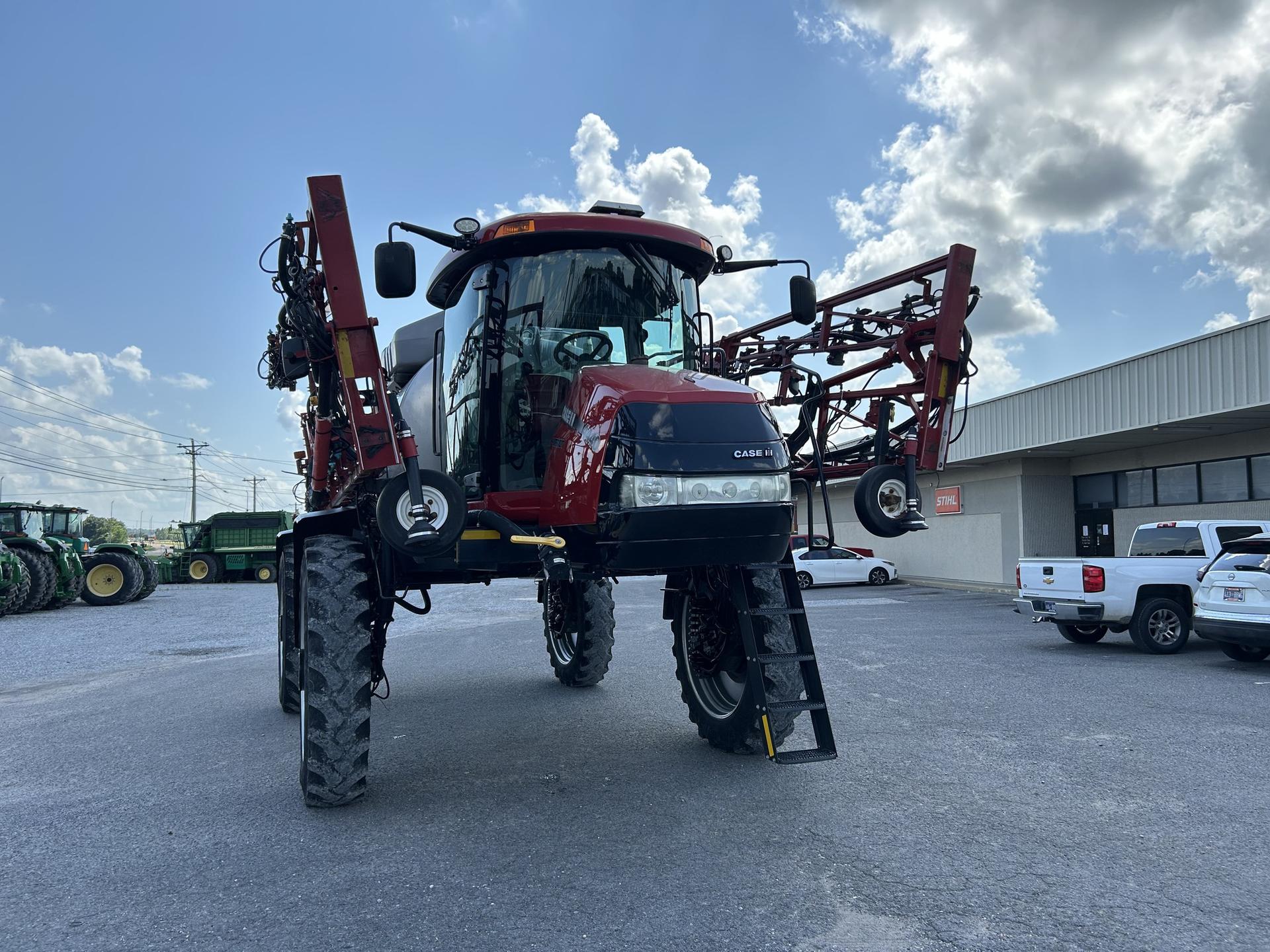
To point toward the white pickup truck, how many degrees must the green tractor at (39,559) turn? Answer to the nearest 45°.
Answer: approximately 180°

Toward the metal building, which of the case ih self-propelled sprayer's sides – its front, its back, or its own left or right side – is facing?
left

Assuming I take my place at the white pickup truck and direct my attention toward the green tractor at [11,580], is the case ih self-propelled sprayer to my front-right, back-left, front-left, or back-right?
front-left

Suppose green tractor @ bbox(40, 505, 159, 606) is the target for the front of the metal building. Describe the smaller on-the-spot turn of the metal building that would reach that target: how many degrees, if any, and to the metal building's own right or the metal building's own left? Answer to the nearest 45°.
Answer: approximately 45° to the metal building's own right

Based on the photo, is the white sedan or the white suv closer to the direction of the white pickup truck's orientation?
the white sedan

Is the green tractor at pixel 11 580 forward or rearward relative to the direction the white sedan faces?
rearward

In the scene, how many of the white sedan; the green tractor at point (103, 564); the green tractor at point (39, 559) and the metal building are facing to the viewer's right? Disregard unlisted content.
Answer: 1

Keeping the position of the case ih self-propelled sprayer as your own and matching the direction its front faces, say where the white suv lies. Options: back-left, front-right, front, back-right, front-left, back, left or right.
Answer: left

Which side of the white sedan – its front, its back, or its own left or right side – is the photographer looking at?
right

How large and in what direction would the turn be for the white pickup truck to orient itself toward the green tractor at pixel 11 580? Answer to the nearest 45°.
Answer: approximately 135° to its left

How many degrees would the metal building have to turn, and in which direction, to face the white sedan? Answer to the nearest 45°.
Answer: approximately 90° to its right

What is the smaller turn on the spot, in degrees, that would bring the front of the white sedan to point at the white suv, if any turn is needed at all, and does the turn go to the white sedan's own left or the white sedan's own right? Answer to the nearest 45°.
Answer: approximately 90° to the white sedan's own right
